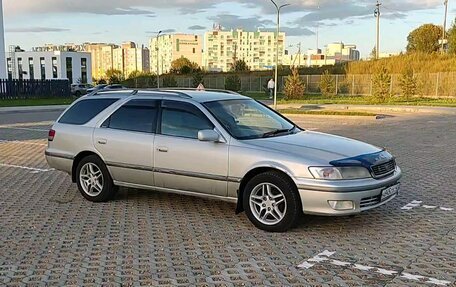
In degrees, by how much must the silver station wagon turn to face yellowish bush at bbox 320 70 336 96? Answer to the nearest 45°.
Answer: approximately 135° to its left

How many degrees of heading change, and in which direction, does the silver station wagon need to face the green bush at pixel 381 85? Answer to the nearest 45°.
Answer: approximately 135° to its left

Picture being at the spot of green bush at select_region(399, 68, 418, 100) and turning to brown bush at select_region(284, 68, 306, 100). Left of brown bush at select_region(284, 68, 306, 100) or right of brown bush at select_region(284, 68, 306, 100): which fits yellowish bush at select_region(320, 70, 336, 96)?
right

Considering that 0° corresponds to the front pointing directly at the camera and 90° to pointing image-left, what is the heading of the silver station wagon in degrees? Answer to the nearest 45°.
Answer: approximately 315°

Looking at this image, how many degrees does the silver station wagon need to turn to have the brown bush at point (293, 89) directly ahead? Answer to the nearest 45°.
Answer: approximately 135° to its left

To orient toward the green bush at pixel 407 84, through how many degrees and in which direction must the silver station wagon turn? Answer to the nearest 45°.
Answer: approximately 90° to its left
